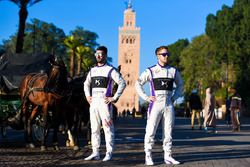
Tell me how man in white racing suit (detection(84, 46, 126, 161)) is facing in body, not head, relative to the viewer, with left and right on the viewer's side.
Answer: facing the viewer and to the left of the viewer

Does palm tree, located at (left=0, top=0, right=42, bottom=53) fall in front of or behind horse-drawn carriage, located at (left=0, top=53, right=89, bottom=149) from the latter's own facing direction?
behind

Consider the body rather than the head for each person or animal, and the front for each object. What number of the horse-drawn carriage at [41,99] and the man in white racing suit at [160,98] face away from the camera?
0

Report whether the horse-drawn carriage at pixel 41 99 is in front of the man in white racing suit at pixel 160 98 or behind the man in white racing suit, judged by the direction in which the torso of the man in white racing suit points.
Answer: behind

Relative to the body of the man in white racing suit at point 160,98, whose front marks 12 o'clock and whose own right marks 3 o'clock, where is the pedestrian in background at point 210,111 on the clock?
The pedestrian in background is roughly at 8 o'clock from the man in white racing suit.

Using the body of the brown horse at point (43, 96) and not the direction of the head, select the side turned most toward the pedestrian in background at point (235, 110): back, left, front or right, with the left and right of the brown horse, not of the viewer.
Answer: left

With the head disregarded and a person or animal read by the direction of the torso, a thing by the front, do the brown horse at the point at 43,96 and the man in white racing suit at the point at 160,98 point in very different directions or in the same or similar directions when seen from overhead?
same or similar directions

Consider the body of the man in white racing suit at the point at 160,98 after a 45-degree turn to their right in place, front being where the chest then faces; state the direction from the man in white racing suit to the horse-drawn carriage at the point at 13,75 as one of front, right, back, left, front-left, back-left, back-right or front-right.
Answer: back-right
